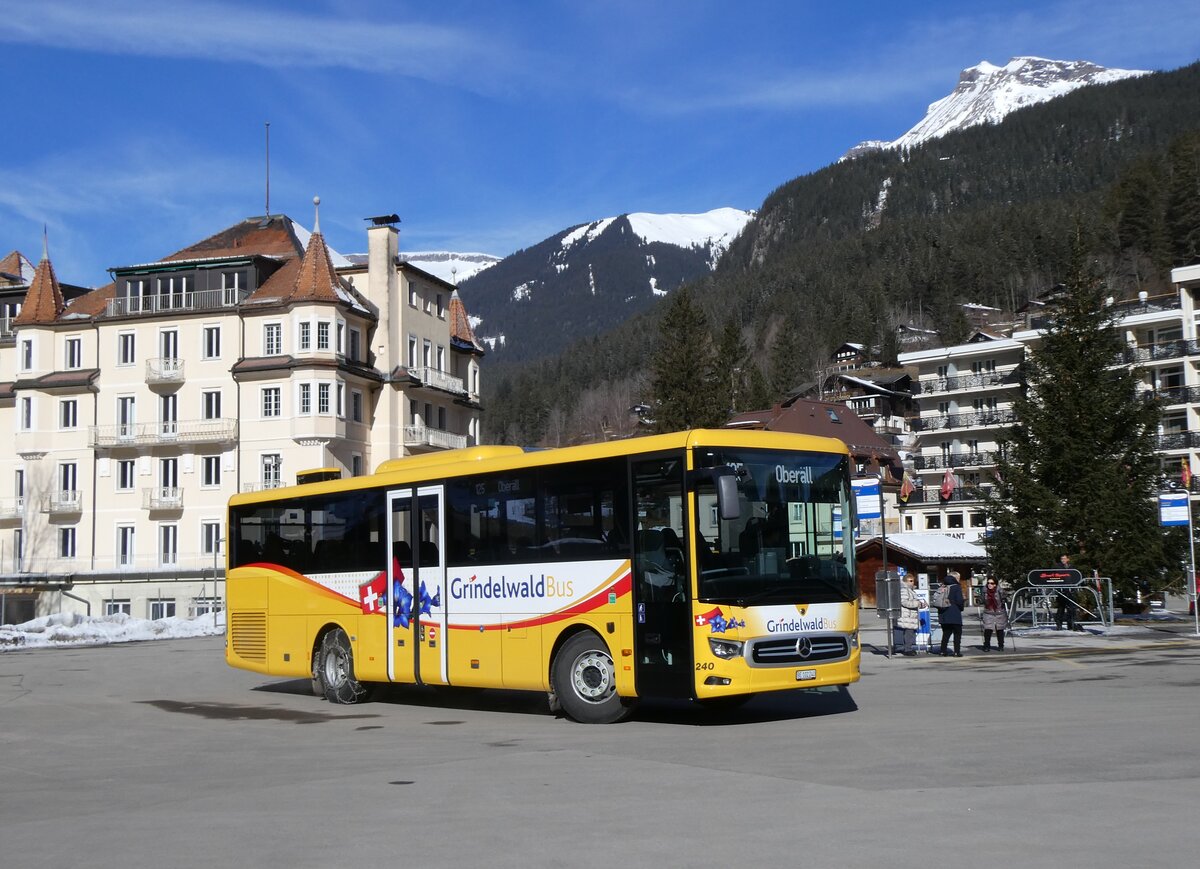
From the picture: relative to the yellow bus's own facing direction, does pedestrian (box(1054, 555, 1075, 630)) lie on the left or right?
on its left

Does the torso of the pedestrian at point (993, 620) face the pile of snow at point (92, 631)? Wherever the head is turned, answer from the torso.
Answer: no

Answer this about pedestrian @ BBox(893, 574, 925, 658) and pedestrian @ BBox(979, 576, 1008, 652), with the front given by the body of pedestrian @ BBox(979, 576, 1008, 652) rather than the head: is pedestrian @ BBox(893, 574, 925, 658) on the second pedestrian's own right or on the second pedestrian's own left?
on the second pedestrian's own right

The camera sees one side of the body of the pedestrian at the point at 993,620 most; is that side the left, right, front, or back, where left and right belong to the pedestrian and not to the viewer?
front

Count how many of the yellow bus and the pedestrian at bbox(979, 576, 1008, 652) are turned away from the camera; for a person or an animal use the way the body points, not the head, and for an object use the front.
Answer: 0

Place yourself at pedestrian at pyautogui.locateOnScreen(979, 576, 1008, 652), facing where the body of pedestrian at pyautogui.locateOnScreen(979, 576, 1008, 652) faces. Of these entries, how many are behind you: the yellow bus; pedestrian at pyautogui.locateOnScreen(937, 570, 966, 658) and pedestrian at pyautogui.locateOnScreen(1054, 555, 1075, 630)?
1

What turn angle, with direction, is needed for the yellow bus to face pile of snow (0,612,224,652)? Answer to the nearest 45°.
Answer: approximately 180°

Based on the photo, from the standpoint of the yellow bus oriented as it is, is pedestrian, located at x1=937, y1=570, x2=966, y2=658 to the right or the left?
on its left

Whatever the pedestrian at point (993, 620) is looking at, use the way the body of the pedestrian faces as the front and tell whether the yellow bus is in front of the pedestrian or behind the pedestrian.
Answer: in front

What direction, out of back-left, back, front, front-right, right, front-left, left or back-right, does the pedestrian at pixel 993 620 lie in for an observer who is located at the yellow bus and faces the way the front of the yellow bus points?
left

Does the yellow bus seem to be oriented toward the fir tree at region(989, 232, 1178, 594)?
no

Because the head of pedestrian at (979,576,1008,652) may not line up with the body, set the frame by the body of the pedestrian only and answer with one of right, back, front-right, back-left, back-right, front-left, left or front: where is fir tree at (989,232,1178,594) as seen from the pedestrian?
back

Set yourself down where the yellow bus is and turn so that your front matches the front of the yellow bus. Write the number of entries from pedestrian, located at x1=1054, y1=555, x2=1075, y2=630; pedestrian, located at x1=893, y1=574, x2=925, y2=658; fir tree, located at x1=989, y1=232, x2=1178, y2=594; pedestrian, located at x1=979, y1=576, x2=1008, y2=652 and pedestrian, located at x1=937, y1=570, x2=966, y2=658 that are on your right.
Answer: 0

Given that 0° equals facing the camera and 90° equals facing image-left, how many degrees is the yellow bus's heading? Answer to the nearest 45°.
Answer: approximately 315°
